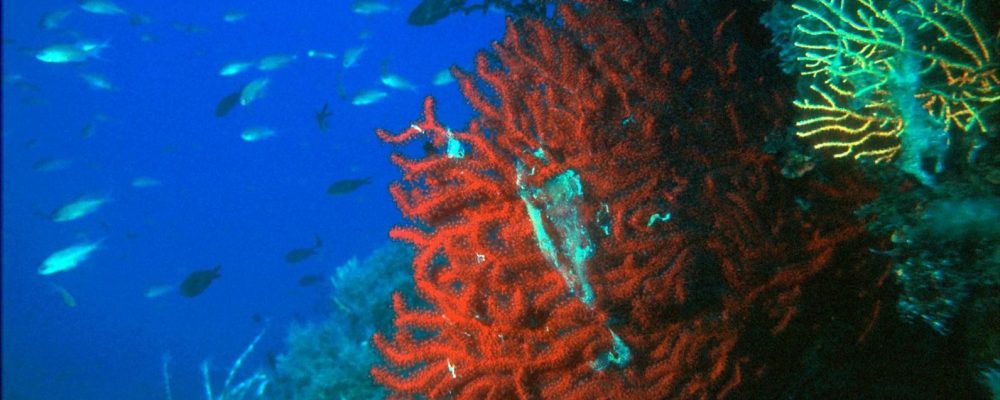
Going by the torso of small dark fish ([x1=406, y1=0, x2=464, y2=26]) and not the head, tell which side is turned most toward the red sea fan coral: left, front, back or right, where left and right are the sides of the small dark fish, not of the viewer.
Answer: left

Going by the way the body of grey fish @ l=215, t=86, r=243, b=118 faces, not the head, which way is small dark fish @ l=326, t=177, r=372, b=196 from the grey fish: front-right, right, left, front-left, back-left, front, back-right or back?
back-left

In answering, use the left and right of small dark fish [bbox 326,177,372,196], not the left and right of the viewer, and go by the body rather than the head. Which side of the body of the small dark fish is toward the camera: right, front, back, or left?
left

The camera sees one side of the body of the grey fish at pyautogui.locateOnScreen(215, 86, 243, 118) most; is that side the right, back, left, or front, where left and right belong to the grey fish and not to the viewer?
left
